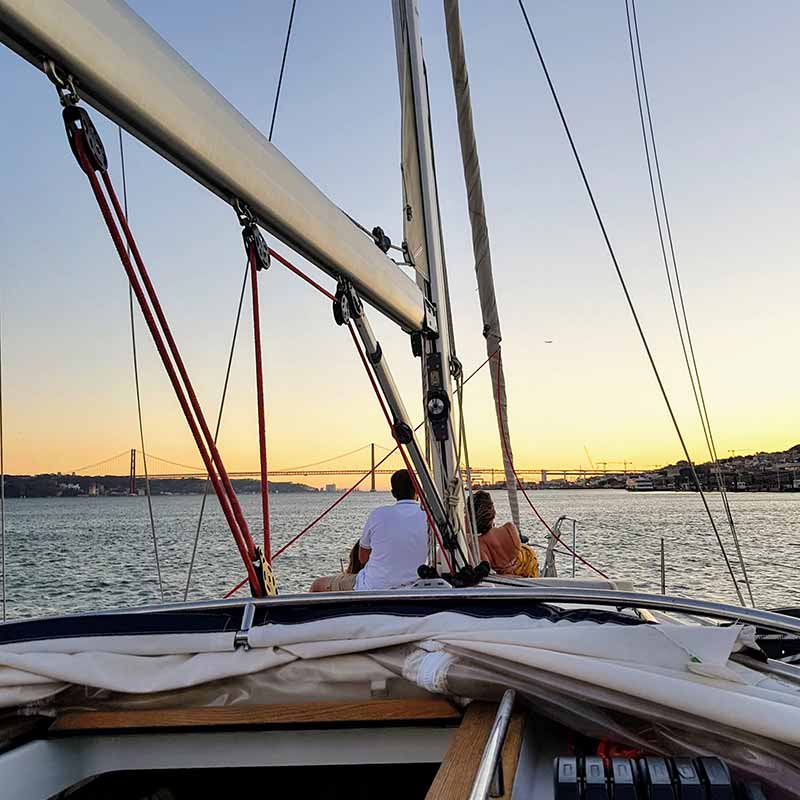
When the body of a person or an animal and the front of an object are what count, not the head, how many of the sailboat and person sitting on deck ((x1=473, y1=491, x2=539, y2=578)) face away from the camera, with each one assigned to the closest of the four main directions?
2

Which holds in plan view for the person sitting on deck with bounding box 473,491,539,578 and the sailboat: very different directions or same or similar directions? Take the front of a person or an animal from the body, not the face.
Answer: same or similar directions

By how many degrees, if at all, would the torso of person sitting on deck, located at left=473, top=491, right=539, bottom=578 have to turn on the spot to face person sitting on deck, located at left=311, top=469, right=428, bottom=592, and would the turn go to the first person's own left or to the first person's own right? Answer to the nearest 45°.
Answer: approximately 135° to the first person's own left

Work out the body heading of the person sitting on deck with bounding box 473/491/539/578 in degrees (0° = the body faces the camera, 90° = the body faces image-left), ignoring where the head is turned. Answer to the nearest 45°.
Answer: approximately 180°

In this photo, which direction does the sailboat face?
away from the camera
